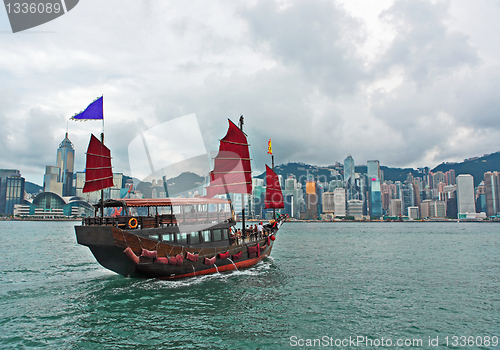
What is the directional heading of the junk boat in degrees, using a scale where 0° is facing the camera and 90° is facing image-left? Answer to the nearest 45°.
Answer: approximately 225°
